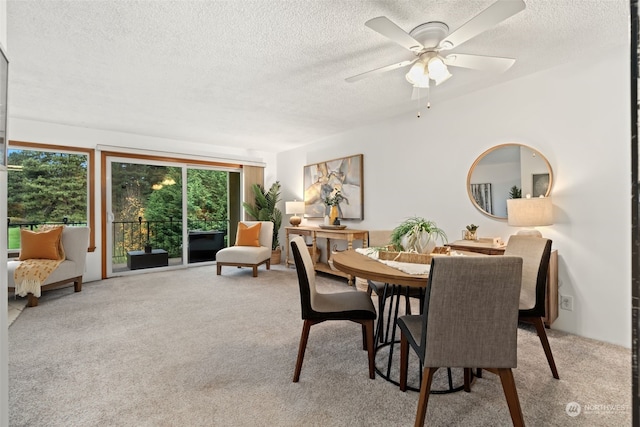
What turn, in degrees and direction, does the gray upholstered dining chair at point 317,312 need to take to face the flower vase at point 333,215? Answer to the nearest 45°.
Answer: approximately 90° to its left

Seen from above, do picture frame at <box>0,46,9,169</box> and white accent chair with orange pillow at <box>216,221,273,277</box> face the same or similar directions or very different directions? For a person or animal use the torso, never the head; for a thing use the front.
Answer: very different directions

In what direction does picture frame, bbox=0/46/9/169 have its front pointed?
to the viewer's right

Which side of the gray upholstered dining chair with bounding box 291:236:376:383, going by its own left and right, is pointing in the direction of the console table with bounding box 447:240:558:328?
front

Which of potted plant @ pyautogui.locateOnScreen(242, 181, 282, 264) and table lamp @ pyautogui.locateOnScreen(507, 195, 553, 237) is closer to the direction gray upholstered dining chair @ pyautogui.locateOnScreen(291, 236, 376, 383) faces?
the table lamp

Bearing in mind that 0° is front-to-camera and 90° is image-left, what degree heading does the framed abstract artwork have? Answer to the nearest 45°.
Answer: approximately 45°

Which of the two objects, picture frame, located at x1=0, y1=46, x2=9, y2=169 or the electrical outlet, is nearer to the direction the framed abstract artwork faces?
the picture frame

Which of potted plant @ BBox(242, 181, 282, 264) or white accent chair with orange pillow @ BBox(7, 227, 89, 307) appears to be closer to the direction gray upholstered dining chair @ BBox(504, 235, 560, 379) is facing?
the white accent chair with orange pillow

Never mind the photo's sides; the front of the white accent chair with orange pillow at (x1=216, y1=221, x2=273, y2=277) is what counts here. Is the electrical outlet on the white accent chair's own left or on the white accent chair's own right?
on the white accent chair's own left

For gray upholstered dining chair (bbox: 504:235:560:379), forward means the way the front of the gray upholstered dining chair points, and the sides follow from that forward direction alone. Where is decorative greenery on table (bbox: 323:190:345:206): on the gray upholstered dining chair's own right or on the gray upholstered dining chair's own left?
on the gray upholstered dining chair's own right

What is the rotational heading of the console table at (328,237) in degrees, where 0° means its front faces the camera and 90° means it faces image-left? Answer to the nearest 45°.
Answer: approximately 45°

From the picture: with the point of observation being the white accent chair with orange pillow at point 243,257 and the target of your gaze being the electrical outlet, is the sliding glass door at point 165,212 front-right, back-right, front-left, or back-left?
back-right

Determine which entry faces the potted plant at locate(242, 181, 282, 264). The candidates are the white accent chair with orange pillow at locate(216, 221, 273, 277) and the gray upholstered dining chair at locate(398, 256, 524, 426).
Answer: the gray upholstered dining chair

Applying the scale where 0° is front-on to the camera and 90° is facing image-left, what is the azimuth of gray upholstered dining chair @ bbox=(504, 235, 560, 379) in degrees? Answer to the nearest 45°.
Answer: approximately 45°
